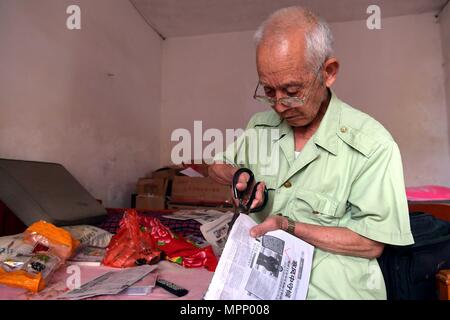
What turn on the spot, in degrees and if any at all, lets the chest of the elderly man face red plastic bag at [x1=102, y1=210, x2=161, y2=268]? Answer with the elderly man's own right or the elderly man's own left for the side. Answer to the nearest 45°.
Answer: approximately 45° to the elderly man's own right

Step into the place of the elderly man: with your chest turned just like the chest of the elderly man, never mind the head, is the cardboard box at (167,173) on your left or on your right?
on your right

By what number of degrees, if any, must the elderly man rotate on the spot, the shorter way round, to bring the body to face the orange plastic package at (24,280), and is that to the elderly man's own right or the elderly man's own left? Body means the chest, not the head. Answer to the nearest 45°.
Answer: approximately 45° to the elderly man's own right

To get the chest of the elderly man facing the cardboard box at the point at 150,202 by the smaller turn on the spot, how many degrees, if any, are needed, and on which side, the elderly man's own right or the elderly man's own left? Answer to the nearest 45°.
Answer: approximately 90° to the elderly man's own right

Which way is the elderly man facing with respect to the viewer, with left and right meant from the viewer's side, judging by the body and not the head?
facing the viewer and to the left of the viewer

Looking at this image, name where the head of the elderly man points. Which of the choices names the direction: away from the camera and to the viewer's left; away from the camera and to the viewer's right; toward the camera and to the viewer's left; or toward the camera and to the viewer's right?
toward the camera and to the viewer's left
